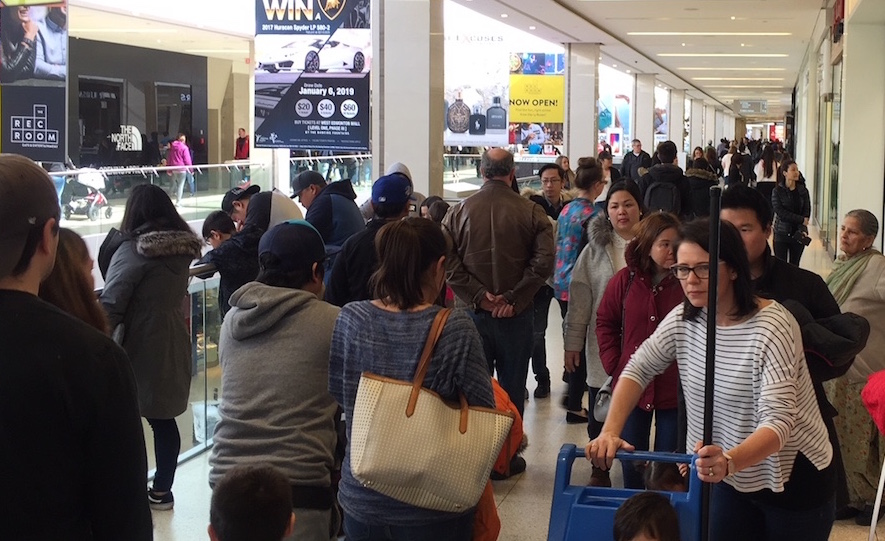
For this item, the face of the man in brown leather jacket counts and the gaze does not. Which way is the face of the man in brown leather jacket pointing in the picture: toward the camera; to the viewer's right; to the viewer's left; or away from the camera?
away from the camera

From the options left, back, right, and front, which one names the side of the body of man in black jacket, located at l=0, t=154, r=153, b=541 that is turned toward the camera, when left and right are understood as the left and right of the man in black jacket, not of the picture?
back

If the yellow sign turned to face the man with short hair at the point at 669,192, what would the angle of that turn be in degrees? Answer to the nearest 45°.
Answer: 0° — it already faces them

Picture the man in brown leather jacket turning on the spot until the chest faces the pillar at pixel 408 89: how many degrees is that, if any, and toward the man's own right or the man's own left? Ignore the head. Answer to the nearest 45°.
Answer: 0° — they already face it

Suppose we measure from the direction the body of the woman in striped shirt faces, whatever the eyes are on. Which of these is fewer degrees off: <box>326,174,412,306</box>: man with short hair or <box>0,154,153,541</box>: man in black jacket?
the man in black jacket

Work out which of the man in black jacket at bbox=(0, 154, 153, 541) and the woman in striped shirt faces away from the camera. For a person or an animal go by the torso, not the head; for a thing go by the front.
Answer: the man in black jacket

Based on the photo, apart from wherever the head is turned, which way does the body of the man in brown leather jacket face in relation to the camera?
away from the camera

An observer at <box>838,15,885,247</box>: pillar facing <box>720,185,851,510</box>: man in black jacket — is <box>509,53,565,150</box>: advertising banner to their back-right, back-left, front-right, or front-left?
back-right

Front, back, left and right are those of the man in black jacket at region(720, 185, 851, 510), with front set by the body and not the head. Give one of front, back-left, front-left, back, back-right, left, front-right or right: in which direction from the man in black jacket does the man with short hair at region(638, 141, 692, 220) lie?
back-right

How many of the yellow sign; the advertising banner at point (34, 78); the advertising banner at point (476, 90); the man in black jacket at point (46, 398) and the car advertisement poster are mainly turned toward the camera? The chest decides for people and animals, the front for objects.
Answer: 4

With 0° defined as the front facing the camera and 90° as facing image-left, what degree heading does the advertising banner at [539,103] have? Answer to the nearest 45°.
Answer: approximately 0°

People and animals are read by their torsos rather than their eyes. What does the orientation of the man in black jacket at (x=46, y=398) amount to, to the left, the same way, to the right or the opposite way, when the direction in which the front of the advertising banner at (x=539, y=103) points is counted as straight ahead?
the opposite way

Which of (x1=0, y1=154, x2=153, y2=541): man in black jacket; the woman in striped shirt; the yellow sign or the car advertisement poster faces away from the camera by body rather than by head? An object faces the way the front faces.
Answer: the man in black jacket

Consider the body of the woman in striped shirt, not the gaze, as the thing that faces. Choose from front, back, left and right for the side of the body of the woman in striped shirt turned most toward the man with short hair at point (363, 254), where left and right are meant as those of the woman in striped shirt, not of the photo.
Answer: right

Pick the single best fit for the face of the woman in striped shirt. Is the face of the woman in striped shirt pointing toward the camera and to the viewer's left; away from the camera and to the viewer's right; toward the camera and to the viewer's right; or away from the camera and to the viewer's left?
toward the camera and to the viewer's left
